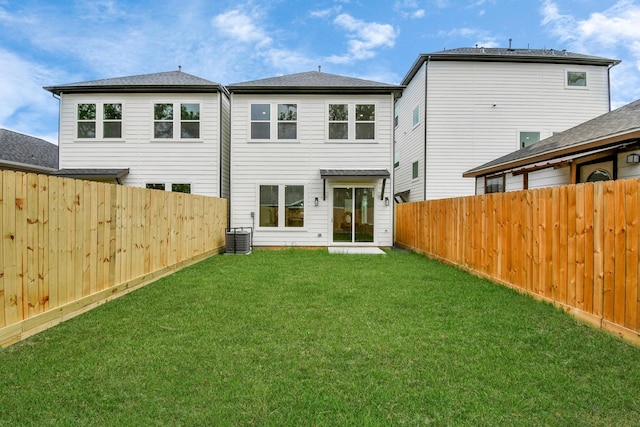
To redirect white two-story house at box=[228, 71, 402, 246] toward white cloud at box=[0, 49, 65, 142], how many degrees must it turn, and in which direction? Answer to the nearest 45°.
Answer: approximately 90° to its left

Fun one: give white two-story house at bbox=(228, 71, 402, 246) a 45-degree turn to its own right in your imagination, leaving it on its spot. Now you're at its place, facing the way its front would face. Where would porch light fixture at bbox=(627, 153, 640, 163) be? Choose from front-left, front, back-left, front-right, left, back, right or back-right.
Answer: right

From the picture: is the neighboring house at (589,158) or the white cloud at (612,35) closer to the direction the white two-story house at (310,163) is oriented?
the white cloud

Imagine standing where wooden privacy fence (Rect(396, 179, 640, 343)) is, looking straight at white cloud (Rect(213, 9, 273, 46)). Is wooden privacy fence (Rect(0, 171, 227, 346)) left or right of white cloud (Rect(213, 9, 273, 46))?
left

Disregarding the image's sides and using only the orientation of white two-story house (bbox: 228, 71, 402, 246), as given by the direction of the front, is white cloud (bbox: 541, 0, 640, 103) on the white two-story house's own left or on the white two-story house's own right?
on the white two-story house's own right

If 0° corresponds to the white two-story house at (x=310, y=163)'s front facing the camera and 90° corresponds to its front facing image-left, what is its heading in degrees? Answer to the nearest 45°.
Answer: approximately 180°
